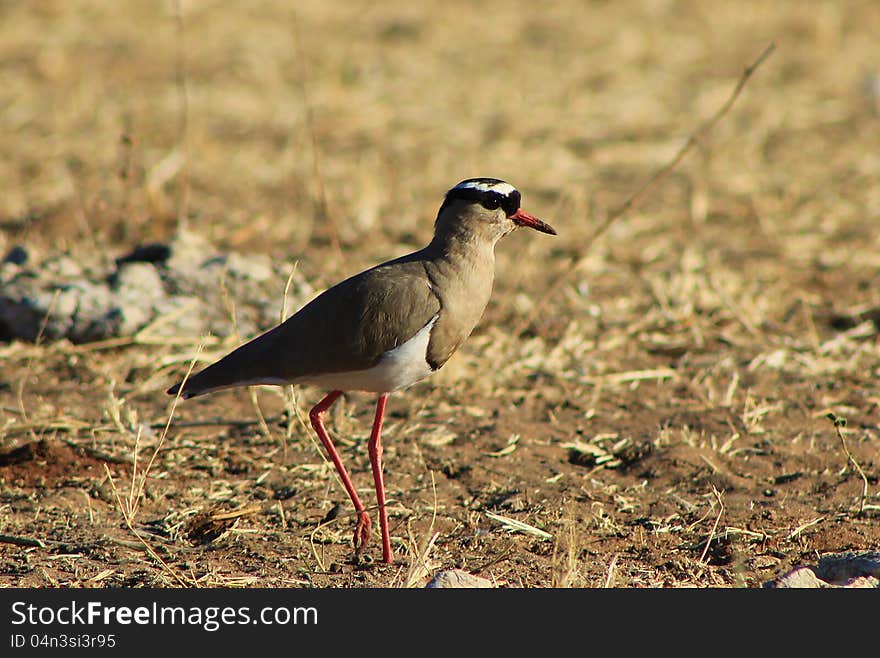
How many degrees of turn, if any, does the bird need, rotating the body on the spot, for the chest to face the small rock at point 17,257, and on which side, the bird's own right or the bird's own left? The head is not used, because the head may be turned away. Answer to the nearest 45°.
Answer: approximately 135° to the bird's own left

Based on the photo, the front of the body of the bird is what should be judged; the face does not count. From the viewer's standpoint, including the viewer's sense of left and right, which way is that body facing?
facing to the right of the viewer
